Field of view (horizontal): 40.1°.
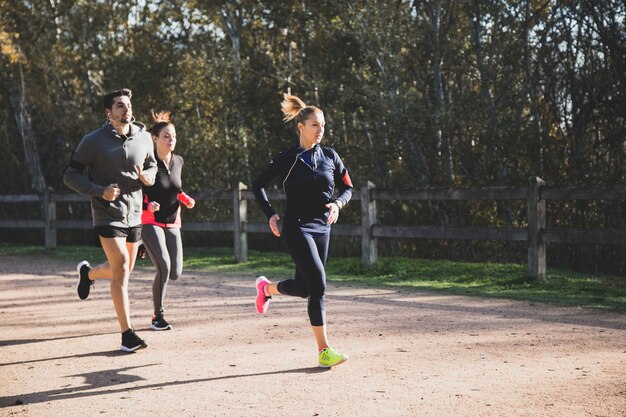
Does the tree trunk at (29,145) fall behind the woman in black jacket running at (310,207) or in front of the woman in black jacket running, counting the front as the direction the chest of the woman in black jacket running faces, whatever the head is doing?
behind

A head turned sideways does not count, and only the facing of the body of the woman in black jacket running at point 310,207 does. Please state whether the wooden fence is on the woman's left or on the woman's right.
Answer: on the woman's left

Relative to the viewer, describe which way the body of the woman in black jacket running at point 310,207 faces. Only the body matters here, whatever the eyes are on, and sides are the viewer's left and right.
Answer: facing the viewer and to the right of the viewer

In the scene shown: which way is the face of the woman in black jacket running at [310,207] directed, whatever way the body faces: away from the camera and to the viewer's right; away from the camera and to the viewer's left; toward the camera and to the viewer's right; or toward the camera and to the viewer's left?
toward the camera and to the viewer's right

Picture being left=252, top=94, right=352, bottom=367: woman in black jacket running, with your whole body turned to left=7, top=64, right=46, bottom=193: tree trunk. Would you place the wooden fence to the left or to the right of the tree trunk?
right
